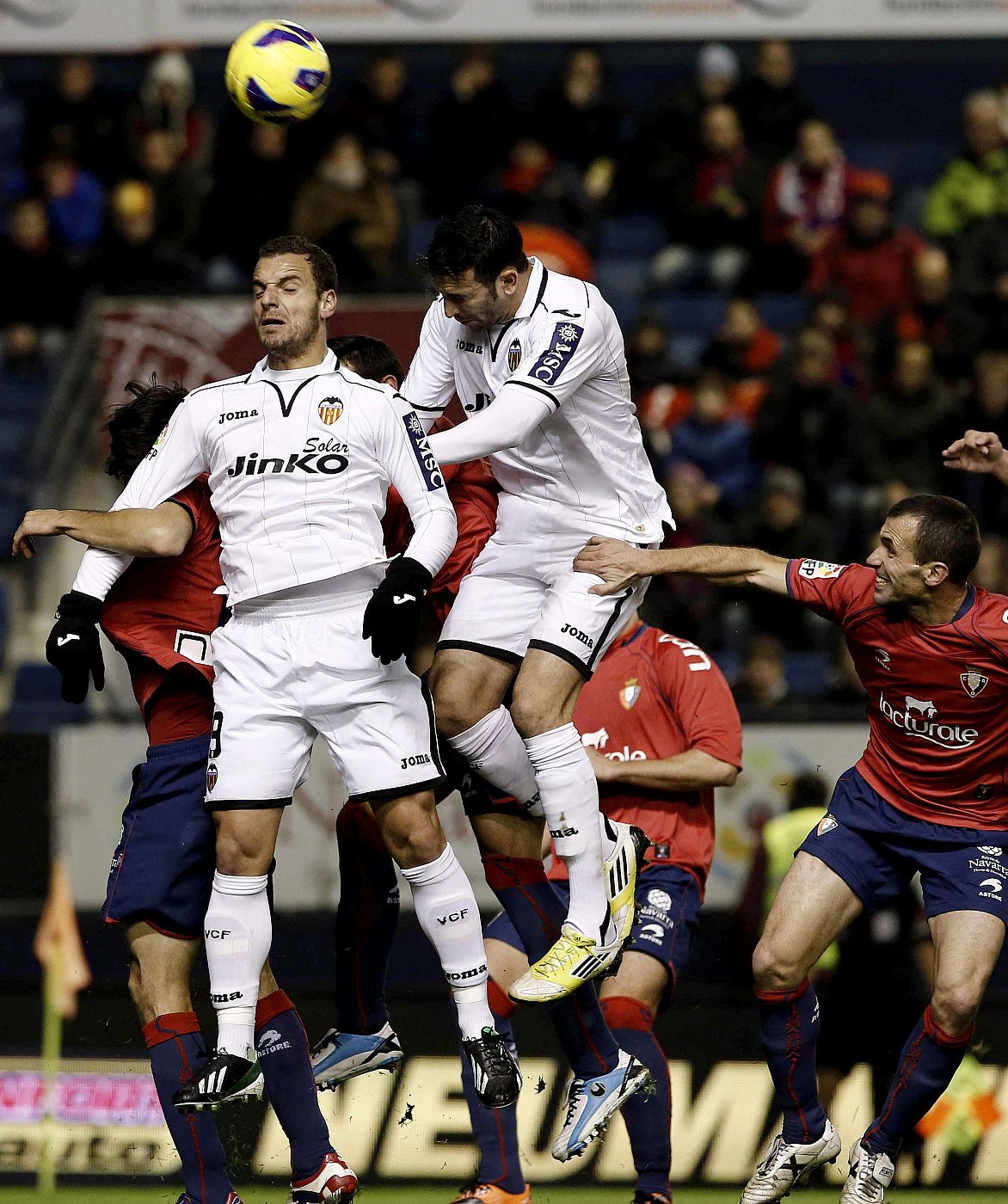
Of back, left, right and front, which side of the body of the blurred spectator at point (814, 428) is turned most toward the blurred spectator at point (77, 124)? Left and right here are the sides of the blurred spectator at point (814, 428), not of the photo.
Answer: right

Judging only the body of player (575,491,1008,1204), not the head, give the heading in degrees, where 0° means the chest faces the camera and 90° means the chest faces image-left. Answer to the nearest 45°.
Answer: approximately 45°

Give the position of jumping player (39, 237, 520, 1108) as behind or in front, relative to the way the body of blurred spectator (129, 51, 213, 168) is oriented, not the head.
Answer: in front

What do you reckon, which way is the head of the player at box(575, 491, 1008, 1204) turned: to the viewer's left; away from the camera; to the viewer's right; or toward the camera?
to the viewer's left

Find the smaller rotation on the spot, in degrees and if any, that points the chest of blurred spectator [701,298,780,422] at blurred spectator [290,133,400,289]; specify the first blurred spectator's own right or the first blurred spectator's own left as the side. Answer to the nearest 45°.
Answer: approximately 90° to the first blurred spectator's own right

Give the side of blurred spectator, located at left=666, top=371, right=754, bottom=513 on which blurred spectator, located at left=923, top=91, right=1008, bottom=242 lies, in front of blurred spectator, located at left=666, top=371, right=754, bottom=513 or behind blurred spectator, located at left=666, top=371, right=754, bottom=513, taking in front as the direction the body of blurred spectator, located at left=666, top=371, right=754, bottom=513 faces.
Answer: behind

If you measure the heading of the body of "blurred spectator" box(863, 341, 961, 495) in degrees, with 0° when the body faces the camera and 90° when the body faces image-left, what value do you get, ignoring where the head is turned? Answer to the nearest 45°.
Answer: approximately 0°

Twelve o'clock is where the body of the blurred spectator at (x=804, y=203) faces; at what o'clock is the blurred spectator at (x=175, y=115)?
the blurred spectator at (x=175, y=115) is roughly at 3 o'clock from the blurred spectator at (x=804, y=203).
